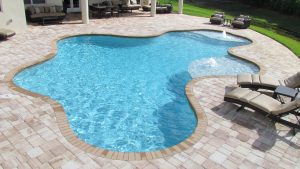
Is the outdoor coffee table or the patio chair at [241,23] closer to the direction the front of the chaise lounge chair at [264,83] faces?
the outdoor coffee table

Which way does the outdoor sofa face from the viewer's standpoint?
toward the camera

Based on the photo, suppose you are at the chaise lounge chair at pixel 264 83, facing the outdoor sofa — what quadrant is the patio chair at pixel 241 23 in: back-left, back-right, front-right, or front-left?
front-right

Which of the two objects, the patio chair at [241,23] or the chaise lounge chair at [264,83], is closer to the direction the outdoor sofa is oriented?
the chaise lounge chair

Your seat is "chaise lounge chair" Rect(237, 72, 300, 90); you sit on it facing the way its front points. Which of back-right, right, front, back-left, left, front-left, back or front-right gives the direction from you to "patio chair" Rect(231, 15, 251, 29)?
right

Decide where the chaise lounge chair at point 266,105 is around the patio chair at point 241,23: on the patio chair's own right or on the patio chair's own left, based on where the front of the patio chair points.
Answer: on the patio chair's own left

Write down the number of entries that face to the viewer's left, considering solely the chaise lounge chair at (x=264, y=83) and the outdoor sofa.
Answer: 1

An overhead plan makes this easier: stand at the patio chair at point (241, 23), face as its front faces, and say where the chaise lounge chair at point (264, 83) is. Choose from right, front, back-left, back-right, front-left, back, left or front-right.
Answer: front-left

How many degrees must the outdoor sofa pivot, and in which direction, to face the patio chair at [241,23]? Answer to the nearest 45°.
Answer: approximately 90° to its left

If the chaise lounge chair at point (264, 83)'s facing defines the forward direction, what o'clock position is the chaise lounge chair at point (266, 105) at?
the chaise lounge chair at point (266, 105) is roughly at 9 o'clock from the chaise lounge chair at point (264, 83).

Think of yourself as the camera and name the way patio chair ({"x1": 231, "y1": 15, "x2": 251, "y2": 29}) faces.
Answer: facing the viewer and to the left of the viewer

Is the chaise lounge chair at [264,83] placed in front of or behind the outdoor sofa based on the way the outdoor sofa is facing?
in front

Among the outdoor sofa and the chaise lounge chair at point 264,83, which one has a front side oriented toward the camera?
the outdoor sofa

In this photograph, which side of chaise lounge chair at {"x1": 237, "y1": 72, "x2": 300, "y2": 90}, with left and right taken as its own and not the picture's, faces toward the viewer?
left
